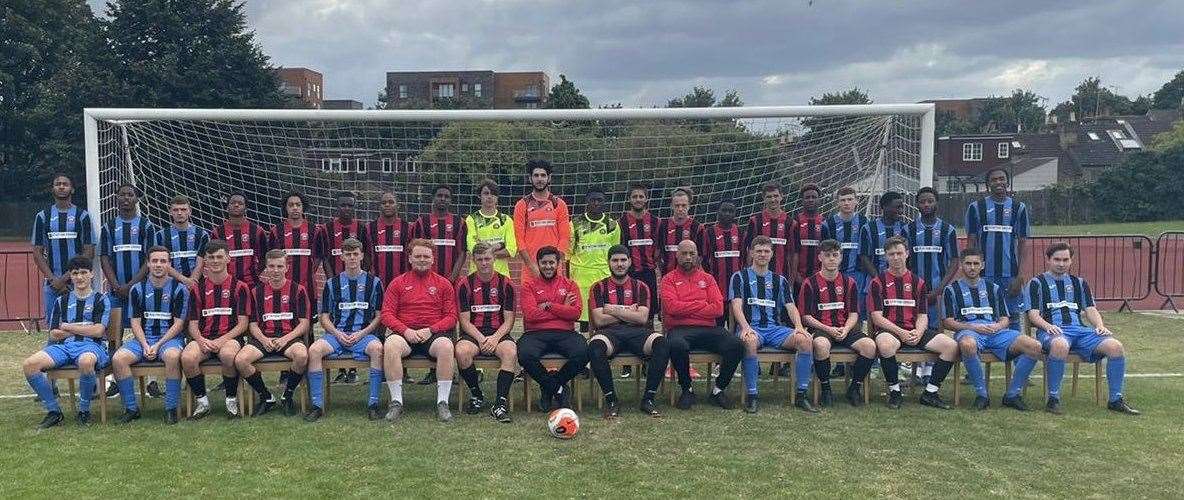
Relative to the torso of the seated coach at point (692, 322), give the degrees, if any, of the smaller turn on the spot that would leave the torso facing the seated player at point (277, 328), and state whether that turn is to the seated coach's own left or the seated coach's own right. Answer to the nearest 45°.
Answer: approximately 90° to the seated coach's own right

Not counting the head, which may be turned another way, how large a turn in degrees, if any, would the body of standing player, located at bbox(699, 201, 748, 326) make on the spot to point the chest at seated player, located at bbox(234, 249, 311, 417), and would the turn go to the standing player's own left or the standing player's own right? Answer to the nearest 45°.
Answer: approximately 45° to the standing player's own right

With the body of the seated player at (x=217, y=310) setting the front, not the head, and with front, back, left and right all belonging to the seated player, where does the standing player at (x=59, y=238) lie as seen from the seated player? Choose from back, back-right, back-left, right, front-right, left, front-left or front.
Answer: back-right

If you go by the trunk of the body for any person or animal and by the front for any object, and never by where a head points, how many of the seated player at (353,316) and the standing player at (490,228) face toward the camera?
2

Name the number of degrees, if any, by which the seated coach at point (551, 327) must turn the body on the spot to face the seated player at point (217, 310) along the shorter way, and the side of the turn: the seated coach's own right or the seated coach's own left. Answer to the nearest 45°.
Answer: approximately 90° to the seated coach's own right

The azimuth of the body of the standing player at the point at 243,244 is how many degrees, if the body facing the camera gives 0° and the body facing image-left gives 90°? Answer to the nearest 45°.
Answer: approximately 0°

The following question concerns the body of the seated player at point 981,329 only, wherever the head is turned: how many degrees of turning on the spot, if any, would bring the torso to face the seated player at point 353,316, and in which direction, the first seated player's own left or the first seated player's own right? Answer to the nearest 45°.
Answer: approximately 45° to the first seated player's own right

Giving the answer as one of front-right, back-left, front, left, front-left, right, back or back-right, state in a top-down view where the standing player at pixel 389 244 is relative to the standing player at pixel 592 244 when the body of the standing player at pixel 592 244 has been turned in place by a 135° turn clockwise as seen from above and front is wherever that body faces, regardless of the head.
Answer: front-left
